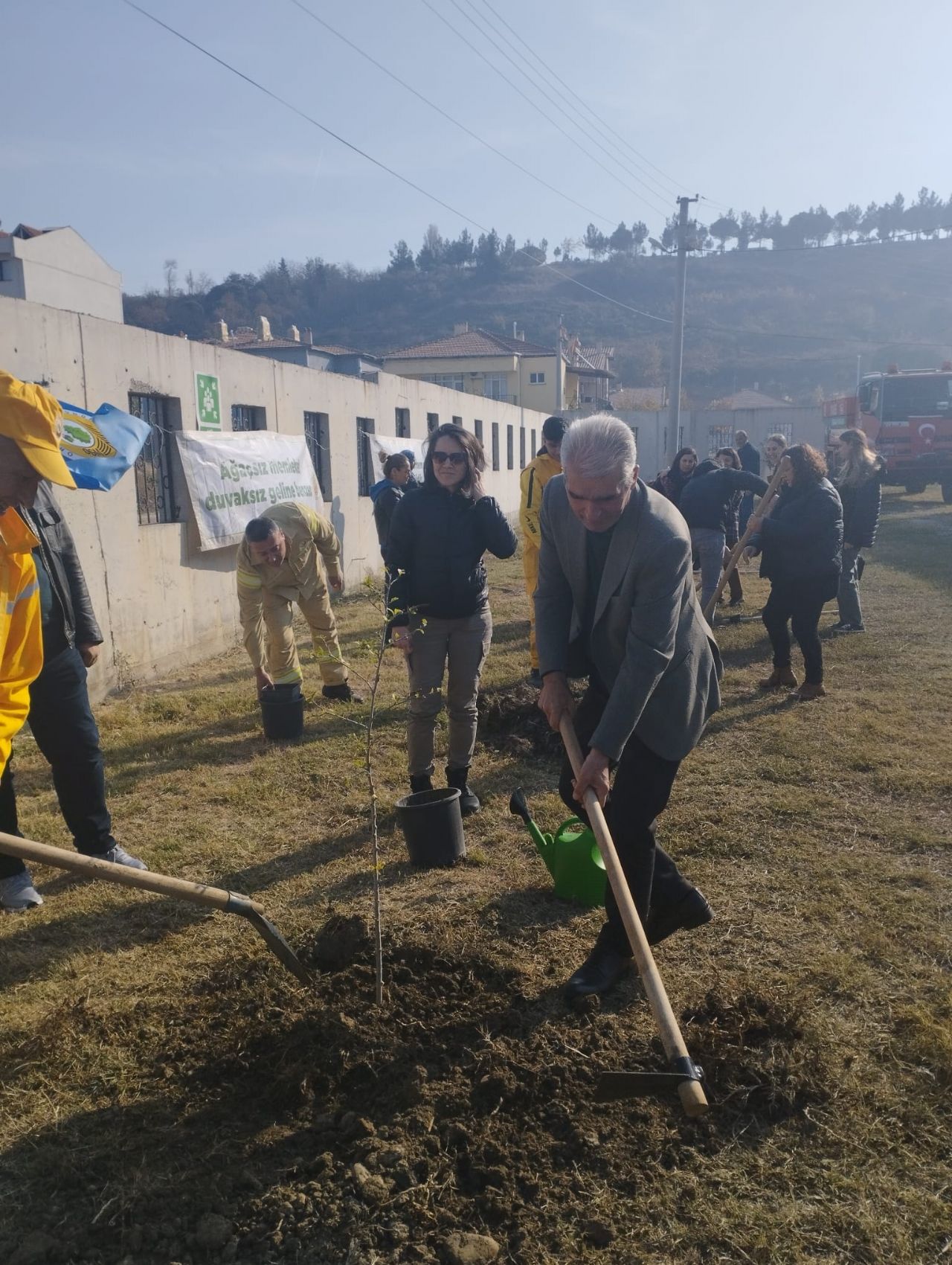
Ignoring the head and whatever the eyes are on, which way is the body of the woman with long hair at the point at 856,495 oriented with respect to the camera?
to the viewer's left

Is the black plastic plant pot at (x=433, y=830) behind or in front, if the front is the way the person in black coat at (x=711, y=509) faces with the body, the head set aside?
behind

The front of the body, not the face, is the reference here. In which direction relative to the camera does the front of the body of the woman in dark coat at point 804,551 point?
to the viewer's left

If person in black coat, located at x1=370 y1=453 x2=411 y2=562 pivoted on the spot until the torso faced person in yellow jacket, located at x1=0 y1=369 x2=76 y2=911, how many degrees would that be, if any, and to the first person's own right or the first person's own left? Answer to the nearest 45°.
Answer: approximately 90° to the first person's own right

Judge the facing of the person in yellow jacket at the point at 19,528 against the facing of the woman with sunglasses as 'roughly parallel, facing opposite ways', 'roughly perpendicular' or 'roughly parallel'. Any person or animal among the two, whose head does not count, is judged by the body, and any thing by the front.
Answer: roughly perpendicular

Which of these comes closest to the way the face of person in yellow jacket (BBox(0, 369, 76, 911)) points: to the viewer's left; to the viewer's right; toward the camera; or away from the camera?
to the viewer's right

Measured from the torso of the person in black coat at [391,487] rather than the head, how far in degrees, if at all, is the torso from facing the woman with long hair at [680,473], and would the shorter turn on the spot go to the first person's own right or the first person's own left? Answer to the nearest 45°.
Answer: approximately 45° to the first person's own left

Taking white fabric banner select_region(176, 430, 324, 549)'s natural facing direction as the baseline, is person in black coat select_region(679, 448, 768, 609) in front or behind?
in front

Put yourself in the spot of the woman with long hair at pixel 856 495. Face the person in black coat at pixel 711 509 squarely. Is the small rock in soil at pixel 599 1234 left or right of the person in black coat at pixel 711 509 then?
left

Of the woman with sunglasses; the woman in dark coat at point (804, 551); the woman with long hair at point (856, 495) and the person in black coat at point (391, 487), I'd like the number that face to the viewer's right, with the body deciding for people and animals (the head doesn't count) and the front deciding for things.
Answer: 1

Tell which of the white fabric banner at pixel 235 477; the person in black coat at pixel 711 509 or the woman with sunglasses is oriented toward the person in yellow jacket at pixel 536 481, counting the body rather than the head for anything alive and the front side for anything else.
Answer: the white fabric banner

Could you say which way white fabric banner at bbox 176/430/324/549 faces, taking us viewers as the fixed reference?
facing the viewer and to the right of the viewer

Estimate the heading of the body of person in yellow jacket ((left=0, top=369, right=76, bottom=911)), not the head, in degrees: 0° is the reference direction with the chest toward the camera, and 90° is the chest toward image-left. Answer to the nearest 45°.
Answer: approximately 270°

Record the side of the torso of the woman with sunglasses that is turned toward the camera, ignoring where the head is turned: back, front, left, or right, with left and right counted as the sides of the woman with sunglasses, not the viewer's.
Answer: front

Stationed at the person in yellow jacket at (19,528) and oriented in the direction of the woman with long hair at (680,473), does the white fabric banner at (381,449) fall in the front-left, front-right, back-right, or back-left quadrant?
front-left

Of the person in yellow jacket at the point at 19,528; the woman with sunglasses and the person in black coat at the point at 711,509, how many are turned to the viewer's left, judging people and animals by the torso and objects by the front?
0

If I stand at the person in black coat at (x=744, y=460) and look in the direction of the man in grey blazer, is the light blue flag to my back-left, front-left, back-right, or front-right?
front-right

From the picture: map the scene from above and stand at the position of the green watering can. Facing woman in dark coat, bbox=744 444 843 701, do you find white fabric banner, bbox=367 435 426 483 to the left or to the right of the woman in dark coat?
left

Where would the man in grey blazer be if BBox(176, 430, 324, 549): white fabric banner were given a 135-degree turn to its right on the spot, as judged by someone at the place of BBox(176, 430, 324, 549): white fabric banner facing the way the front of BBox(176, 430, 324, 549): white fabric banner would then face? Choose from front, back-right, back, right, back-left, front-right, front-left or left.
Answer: left

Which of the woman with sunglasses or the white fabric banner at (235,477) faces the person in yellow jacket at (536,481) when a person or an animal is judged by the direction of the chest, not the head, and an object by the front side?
the white fabric banner
